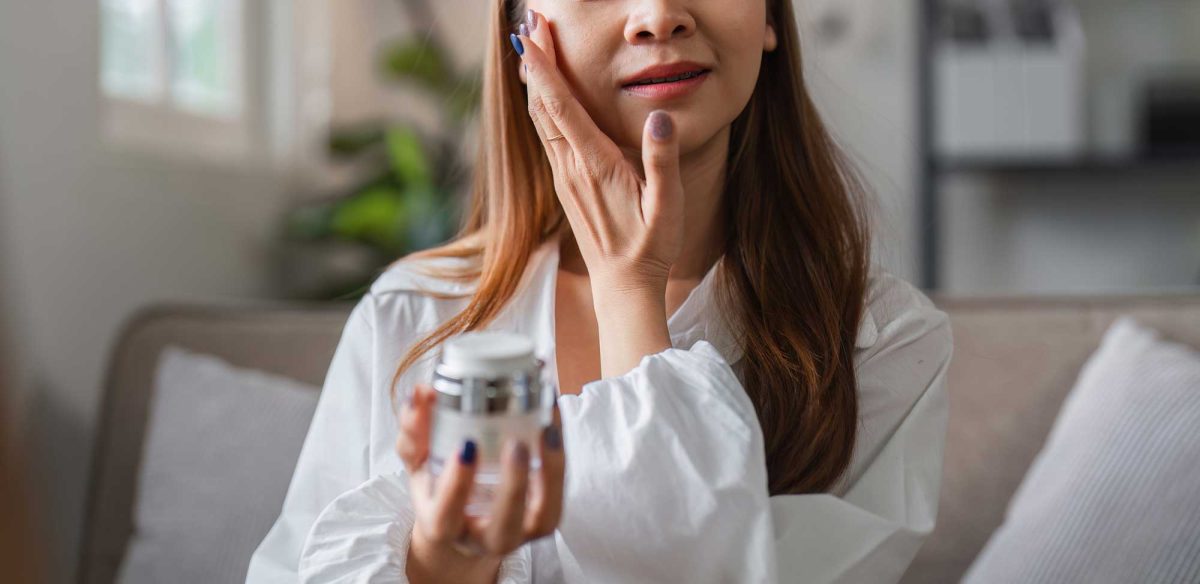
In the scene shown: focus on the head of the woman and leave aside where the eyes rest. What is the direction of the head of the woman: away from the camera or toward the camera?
toward the camera

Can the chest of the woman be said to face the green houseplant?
no

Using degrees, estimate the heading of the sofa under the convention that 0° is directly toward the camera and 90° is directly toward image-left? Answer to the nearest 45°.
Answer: approximately 0°

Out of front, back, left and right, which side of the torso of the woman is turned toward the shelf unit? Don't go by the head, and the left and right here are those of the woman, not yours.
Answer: back

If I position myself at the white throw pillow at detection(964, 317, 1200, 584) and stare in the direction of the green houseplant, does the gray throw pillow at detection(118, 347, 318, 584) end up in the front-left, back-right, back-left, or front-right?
front-left

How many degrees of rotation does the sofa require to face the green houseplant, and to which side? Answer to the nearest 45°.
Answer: approximately 135° to its right

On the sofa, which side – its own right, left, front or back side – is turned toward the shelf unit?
back

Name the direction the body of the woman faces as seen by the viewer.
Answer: toward the camera
